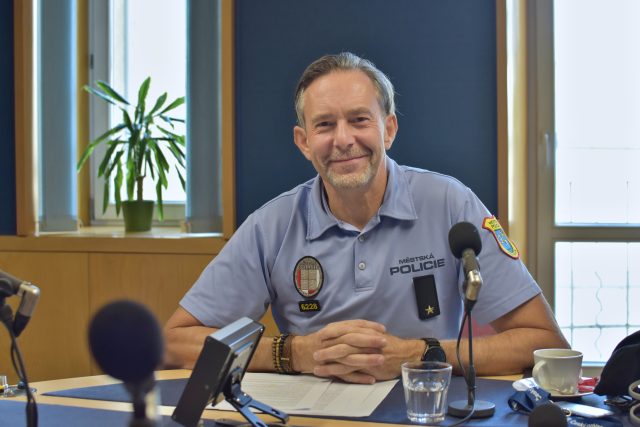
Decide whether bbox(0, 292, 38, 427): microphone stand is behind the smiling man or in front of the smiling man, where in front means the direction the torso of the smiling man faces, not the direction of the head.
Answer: in front

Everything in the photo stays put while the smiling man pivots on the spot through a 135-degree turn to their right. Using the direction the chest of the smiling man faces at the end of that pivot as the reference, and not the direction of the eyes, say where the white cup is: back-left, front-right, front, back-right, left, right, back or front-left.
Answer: back

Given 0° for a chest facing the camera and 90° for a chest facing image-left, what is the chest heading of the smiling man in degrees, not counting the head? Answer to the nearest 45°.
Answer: approximately 0°

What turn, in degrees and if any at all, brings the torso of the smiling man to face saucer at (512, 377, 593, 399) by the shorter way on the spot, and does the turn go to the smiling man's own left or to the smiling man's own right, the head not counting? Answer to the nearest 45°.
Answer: approximately 45° to the smiling man's own left

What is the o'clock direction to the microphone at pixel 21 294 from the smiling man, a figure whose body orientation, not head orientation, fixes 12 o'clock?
The microphone is roughly at 1 o'clock from the smiling man.

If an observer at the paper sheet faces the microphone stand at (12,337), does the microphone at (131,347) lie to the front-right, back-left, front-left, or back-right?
front-left

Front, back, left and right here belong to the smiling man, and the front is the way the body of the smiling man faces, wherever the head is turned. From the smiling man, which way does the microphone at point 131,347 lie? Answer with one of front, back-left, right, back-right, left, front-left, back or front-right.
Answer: front

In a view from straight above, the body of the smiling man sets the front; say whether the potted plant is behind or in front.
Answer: behind
